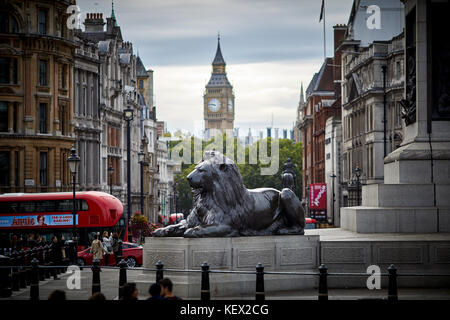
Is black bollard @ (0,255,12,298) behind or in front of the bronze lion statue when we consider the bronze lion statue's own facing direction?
in front

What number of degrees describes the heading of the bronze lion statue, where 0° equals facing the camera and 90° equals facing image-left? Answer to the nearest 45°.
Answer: approximately 90°

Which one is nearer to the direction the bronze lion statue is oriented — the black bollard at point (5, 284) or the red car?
the black bollard

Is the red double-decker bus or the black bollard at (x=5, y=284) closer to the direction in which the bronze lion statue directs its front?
the black bollard

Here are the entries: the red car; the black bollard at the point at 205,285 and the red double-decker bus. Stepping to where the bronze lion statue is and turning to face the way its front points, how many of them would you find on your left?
1

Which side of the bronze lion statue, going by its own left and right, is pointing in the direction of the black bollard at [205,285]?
left
